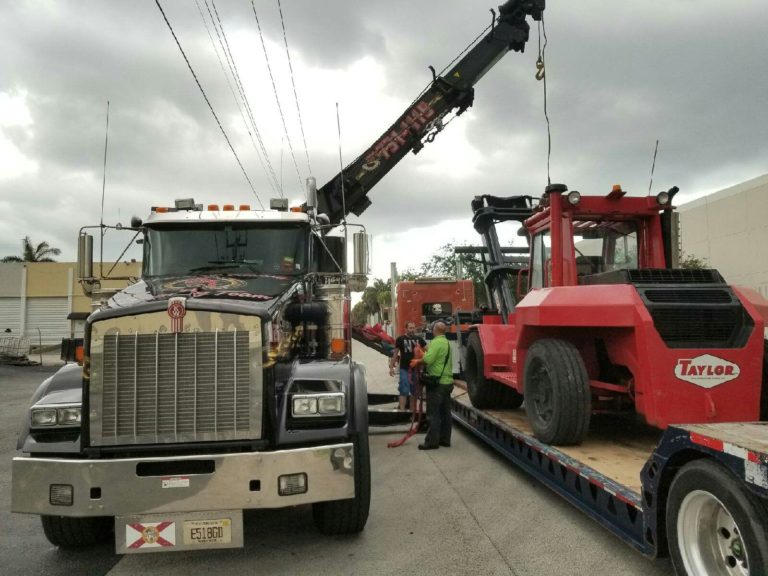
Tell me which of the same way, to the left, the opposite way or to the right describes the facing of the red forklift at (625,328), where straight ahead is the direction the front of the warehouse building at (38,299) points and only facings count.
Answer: the opposite way

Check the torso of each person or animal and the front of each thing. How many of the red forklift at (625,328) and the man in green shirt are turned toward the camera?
0

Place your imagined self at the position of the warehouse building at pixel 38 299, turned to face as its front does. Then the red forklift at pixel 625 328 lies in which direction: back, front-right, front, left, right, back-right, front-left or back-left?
front

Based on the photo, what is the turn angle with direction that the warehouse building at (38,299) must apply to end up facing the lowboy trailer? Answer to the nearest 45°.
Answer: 0° — it already faces it

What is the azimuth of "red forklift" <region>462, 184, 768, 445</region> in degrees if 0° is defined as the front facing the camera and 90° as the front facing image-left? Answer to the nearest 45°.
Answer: approximately 135°

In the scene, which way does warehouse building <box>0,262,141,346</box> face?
toward the camera

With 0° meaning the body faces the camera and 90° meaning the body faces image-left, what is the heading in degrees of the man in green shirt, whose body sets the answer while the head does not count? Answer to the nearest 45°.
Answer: approximately 90°
